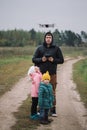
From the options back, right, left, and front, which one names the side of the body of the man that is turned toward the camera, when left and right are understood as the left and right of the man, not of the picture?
front

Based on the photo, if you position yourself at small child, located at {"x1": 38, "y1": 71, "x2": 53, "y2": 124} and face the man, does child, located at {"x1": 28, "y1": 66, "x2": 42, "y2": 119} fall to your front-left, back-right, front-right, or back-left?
front-left

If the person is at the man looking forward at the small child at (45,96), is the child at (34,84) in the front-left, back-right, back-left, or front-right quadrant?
front-right
